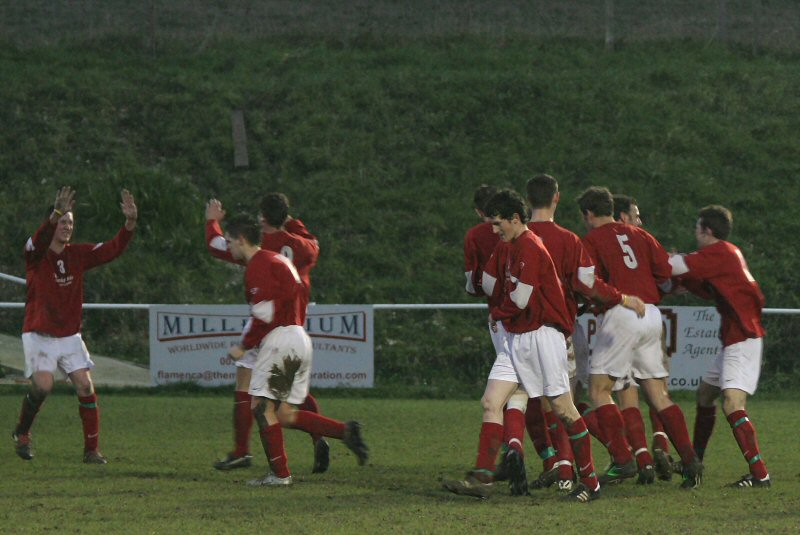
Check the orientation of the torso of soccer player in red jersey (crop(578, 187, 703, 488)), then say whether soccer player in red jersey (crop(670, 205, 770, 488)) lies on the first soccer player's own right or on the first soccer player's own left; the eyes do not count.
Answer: on the first soccer player's own right

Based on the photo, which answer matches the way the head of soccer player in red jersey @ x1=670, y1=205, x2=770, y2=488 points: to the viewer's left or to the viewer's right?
to the viewer's left

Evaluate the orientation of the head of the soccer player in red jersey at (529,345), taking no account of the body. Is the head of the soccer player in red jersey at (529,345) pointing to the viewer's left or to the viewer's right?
to the viewer's left

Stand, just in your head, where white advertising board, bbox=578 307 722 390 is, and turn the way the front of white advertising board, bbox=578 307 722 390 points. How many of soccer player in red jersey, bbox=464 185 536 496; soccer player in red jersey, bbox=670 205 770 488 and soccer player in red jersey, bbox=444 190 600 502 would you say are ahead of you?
3

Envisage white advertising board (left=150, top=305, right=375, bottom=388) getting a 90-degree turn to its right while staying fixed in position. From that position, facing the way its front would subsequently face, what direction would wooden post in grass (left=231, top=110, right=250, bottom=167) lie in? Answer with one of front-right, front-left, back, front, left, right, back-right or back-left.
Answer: right

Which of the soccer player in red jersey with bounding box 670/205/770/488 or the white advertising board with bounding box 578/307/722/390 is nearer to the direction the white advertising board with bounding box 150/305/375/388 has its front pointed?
the soccer player in red jersey

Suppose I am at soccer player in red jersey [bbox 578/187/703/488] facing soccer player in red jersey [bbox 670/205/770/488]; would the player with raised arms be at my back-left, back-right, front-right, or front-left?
back-left

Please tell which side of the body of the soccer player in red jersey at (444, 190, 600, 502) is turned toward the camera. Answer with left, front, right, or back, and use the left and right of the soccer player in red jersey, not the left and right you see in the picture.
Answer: left

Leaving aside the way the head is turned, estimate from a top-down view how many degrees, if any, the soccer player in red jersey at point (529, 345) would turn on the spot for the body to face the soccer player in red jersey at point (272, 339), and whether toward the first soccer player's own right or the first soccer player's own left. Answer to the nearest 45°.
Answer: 0° — they already face them

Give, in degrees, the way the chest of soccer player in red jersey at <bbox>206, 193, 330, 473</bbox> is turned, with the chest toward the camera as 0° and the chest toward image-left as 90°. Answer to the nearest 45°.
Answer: approximately 135°

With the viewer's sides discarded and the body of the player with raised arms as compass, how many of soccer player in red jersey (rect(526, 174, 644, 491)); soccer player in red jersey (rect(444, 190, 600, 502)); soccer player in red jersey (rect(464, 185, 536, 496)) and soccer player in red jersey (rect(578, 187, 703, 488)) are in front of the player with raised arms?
4

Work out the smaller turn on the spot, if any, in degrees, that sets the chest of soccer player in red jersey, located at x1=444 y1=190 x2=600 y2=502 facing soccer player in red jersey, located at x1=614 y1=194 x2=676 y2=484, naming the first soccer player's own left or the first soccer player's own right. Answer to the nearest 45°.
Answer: approximately 135° to the first soccer player's own right

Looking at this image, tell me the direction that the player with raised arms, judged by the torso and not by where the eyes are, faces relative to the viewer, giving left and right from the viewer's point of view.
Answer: facing the viewer and to the right of the viewer

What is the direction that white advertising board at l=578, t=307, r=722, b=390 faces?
toward the camera

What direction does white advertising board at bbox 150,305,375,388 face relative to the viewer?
toward the camera

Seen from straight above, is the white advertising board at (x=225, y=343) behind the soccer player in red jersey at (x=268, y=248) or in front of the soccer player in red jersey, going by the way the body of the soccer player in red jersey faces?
in front
